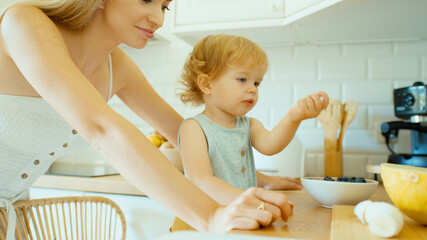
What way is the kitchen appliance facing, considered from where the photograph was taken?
facing the viewer and to the left of the viewer

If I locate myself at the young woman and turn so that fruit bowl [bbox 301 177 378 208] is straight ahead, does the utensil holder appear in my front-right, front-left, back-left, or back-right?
front-left

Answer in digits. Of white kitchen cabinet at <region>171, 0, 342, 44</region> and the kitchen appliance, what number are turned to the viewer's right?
0

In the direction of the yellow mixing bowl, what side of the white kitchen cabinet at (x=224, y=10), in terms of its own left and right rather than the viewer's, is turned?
front

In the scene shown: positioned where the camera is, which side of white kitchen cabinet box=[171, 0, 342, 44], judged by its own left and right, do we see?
front

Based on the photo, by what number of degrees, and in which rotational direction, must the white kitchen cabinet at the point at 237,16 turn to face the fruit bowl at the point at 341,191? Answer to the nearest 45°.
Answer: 0° — it already faces it

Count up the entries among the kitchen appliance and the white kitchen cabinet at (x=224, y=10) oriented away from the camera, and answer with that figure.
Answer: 0
